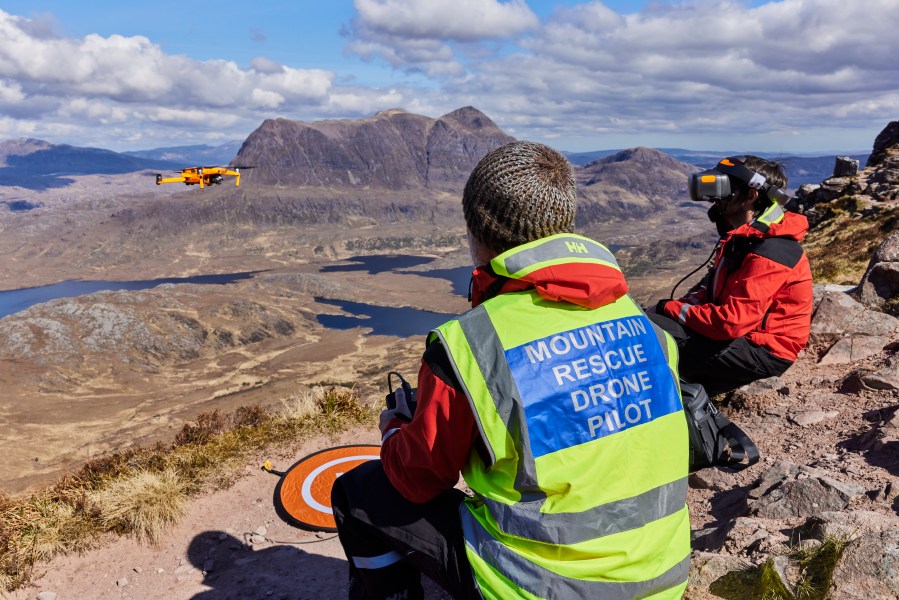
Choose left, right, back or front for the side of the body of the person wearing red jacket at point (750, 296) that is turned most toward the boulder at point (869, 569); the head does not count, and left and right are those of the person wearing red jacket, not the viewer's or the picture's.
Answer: left

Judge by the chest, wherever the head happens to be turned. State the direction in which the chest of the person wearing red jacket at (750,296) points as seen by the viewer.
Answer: to the viewer's left

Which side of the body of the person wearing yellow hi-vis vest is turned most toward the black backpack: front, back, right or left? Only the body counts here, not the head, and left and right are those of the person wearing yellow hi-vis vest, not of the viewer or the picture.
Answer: right

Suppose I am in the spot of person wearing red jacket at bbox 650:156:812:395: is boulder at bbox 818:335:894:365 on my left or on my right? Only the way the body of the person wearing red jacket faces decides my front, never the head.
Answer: on my right

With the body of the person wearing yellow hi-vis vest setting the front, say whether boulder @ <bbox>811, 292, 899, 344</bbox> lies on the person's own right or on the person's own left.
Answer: on the person's own right

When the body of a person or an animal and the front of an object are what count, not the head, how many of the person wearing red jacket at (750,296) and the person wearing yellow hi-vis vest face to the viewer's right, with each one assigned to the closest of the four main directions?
0

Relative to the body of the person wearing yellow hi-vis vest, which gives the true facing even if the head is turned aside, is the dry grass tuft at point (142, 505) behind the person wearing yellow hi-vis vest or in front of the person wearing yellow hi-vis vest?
in front

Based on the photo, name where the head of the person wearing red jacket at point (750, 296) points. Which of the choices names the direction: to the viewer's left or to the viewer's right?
to the viewer's left

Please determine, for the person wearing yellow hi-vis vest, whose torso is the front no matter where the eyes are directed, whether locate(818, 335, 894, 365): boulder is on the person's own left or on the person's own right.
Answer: on the person's own right

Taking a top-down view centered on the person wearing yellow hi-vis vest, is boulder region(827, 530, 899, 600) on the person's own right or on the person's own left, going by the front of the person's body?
on the person's own right

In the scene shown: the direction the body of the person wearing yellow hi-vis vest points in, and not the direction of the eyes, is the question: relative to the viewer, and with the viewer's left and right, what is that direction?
facing away from the viewer and to the left of the viewer

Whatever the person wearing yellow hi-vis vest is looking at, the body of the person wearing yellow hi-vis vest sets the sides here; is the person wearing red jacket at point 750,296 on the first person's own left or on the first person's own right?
on the first person's own right

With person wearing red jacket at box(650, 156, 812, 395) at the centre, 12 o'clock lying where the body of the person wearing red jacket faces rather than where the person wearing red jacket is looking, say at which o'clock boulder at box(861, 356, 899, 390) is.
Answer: The boulder is roughly at 4 o'clock from the person wearing red jacket.
